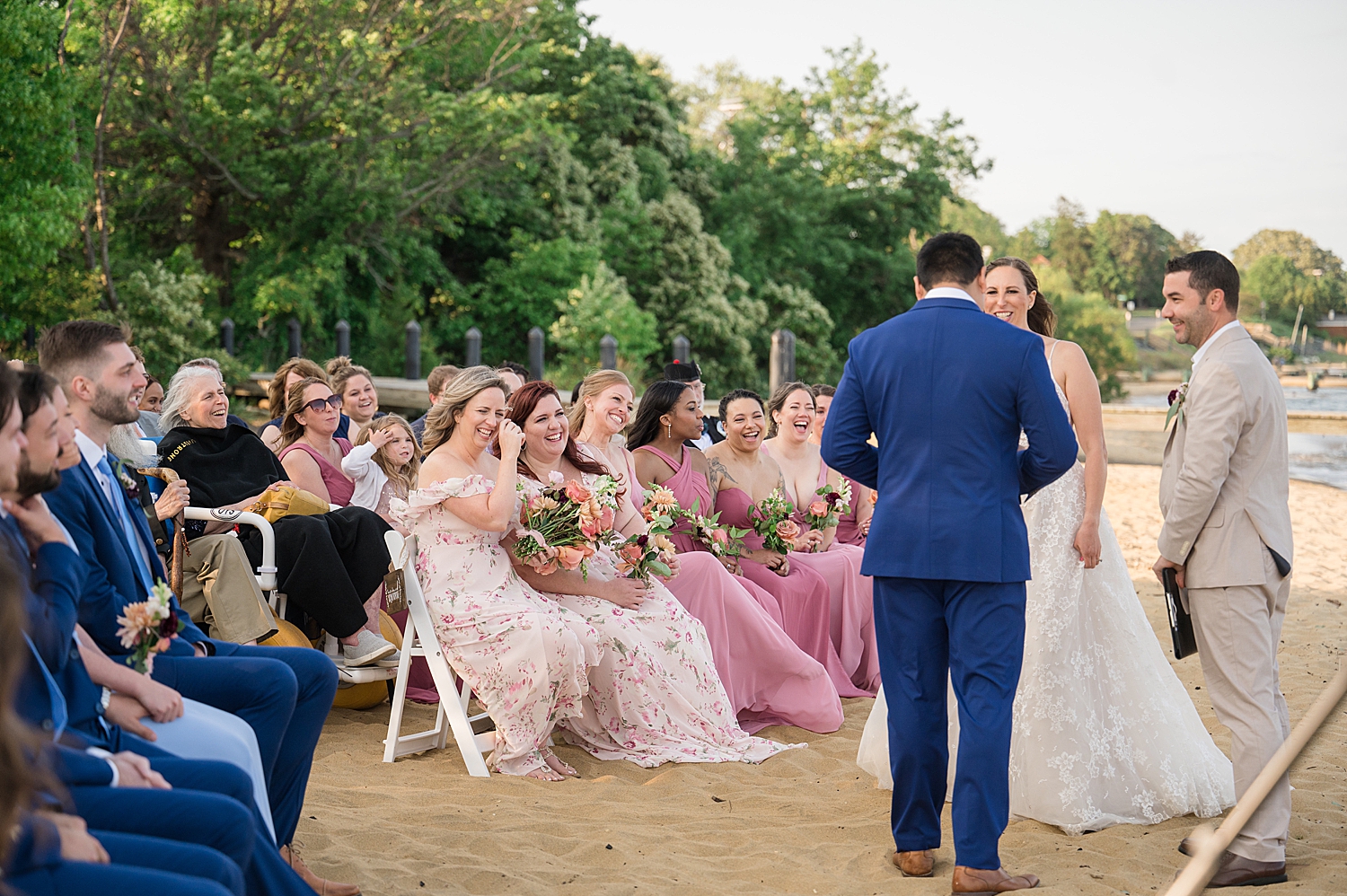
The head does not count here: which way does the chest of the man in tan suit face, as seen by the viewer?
to the viewer's left

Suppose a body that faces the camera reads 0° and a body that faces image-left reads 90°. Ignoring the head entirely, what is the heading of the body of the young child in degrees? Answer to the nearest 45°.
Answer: approximately 315°

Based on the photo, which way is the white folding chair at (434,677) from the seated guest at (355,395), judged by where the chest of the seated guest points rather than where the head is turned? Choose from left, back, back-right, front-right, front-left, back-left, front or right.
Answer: front-right

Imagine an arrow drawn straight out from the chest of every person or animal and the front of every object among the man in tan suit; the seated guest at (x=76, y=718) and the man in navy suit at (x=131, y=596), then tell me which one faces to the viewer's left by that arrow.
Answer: the man in tan suit

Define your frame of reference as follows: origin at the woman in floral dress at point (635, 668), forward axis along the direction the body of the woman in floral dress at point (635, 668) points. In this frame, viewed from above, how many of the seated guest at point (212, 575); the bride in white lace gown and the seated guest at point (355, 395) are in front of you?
1

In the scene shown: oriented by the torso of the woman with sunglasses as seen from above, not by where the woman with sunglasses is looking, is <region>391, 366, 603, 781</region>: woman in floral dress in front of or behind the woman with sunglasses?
in front

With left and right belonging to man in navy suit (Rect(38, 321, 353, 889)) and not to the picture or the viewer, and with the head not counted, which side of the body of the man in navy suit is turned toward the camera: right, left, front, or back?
right

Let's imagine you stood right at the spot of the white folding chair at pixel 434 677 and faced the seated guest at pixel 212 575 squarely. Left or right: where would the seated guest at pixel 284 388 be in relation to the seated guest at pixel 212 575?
right

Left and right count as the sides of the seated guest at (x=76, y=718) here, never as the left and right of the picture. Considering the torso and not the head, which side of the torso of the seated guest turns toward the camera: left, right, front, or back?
right

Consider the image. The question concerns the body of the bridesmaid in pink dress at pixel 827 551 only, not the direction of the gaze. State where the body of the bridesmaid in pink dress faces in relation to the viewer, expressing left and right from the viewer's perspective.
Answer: facing the viewer and to the right of the viewer

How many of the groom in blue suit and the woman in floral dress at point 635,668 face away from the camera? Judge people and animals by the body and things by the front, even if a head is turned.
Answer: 1

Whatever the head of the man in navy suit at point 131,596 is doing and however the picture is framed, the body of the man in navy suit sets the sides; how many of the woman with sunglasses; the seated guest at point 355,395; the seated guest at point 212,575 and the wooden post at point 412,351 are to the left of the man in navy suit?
4

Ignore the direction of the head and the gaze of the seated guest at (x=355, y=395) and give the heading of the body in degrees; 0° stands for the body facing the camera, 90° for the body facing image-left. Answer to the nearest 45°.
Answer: approximately 315°

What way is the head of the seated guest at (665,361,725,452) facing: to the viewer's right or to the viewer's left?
to the viewer's right

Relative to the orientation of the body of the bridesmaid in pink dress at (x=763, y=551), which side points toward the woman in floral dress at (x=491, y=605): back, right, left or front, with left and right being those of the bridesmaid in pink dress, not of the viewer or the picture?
right

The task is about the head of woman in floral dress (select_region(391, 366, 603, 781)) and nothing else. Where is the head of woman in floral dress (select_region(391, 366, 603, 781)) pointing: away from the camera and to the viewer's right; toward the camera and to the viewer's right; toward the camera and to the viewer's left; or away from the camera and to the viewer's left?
toward the camera and to the viewer's right

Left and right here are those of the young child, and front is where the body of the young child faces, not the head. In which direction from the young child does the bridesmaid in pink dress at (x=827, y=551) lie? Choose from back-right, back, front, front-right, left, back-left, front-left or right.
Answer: front-left
